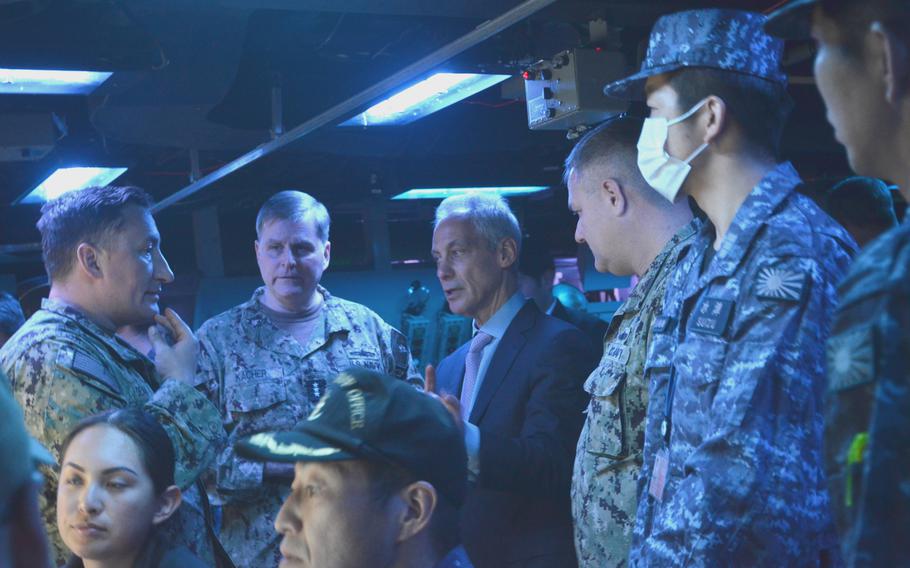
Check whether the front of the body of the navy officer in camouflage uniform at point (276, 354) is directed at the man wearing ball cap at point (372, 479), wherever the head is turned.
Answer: yes

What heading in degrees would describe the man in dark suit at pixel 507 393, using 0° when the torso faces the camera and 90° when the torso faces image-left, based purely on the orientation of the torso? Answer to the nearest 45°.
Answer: approximately 45°

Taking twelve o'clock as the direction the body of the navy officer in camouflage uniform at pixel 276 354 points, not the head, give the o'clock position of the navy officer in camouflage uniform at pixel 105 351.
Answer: the navy officer in camouflage uniform at pixel 105 351 is roughly at 1 o'clock from the navy officer in camouflage uniform at pixel 276 354.

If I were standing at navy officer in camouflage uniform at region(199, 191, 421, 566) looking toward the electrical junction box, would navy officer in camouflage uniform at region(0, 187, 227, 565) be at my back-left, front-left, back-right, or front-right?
back-right

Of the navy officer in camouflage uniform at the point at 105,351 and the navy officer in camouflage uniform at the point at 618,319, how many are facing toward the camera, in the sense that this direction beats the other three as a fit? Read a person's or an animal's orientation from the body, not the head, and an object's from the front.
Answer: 0

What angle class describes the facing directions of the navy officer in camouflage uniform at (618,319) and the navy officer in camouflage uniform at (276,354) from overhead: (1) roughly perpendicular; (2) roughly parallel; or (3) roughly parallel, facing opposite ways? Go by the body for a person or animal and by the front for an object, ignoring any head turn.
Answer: roughly perpendicular

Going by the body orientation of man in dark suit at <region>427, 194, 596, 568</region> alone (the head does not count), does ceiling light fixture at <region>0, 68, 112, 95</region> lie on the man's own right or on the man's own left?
on the man's own right

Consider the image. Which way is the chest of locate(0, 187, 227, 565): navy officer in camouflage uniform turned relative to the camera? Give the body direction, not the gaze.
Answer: to the viewer's right

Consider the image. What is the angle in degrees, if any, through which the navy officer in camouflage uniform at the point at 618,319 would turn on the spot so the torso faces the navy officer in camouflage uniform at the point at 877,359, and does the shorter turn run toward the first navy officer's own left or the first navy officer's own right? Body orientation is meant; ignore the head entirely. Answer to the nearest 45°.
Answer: approximately 90° to the first navy officer's own left

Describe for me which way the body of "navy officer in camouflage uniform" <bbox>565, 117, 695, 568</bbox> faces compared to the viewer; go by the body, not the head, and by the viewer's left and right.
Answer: facing to the left of the viewer

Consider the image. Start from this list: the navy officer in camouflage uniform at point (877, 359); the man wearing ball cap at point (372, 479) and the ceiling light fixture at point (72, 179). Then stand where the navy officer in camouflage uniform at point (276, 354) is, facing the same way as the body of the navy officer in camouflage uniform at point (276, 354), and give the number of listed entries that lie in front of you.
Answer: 2

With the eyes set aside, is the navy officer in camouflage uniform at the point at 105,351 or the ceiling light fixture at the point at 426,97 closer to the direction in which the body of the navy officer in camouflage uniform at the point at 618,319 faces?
the navy officer in camouflage uniform

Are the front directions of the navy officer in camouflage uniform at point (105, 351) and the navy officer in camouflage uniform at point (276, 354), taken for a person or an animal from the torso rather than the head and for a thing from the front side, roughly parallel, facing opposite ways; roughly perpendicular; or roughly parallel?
roughly perpendicular

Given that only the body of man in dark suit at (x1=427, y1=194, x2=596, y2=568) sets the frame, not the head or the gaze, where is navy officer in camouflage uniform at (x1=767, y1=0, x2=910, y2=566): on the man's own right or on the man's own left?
on the man's own left

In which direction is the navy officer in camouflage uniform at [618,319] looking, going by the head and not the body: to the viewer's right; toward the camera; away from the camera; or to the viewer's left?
to the viewer's left

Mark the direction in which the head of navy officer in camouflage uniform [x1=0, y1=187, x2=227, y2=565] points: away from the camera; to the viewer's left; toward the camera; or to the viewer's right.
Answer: to the viewer's right

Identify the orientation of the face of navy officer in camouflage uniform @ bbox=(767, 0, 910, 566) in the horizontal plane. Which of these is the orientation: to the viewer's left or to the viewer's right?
to the viewer's left
